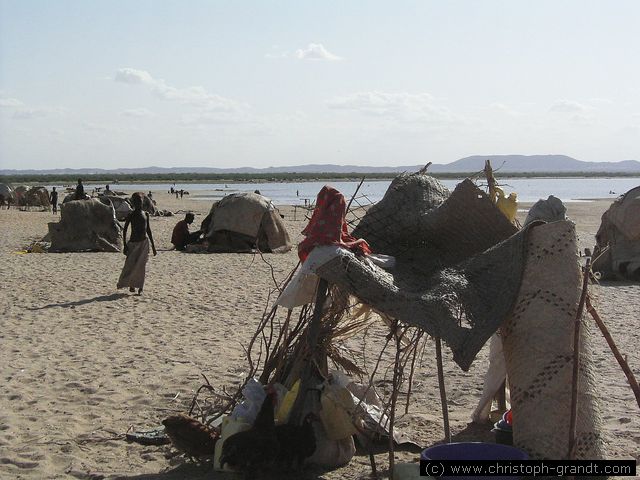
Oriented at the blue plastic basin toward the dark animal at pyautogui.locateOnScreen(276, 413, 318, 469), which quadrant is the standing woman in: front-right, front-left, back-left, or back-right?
front-right

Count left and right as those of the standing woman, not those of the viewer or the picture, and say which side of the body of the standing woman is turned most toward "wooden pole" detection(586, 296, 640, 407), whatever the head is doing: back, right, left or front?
front

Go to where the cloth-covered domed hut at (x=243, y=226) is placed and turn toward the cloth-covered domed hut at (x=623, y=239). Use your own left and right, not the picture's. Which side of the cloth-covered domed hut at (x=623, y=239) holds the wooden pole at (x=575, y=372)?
right

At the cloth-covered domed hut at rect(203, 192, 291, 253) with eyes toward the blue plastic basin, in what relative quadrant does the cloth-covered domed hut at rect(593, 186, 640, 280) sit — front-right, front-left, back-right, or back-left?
front-left

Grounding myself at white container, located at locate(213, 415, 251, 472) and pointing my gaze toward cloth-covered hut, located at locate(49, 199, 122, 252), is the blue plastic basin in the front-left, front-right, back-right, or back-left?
back-right

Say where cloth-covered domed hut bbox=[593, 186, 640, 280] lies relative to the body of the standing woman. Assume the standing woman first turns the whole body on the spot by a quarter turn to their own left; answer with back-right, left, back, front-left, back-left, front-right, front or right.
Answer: front

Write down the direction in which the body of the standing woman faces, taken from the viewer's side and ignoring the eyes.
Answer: toward the camera
